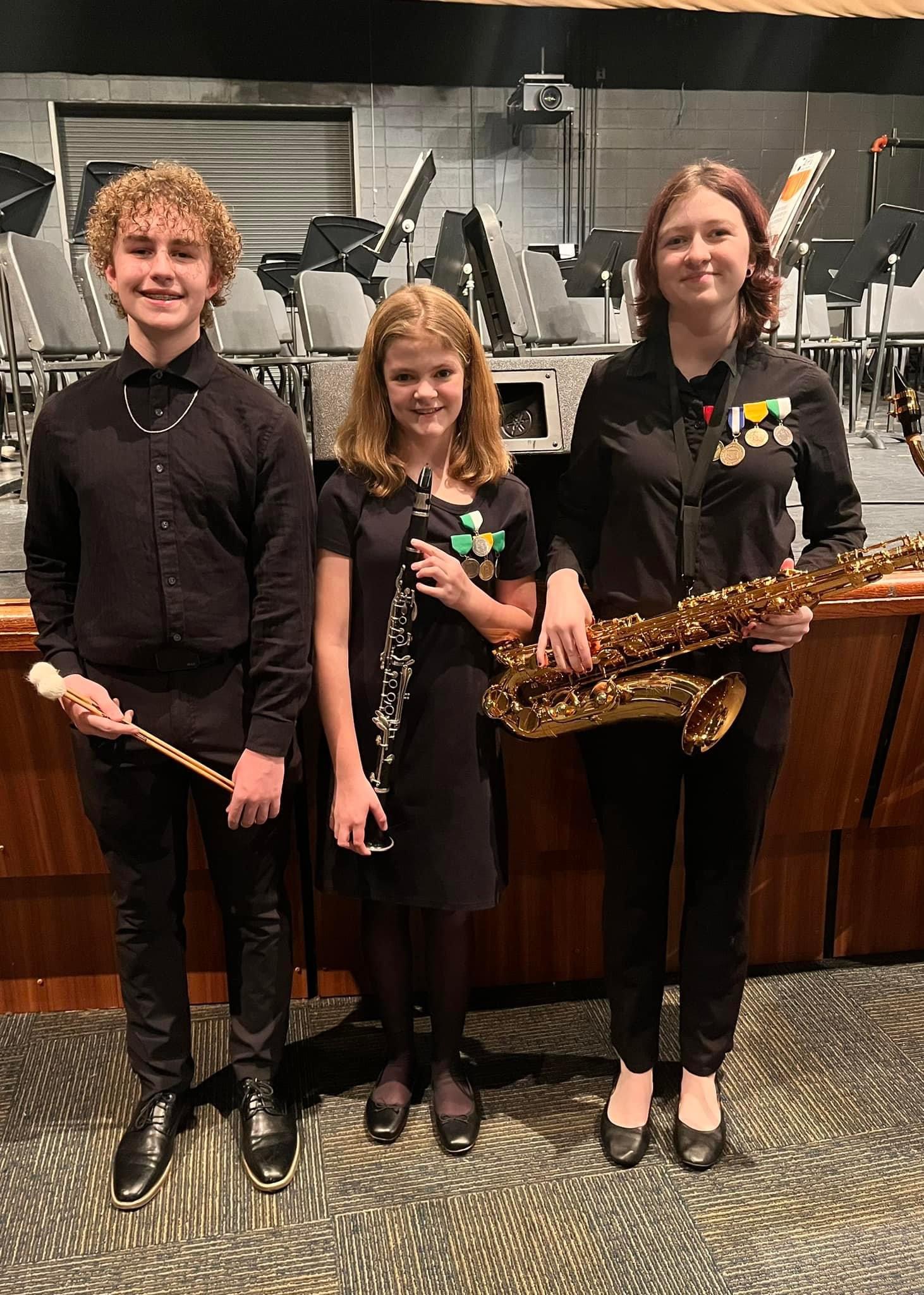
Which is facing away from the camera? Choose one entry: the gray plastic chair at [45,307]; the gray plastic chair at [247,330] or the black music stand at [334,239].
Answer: the black music stand

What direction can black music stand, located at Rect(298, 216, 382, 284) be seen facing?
away from the camera

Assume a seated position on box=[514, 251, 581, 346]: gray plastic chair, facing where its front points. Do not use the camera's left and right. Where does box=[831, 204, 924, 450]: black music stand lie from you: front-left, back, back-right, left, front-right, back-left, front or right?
front-left

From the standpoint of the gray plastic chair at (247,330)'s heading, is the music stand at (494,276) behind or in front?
in front

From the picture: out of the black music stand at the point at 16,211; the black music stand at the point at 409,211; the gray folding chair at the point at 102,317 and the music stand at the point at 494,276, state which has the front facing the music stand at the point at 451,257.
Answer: the gray folding chair

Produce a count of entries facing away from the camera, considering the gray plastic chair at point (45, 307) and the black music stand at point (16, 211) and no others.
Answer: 1

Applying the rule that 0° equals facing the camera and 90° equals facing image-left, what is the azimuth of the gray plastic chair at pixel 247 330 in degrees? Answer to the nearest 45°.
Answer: approximately 315°
